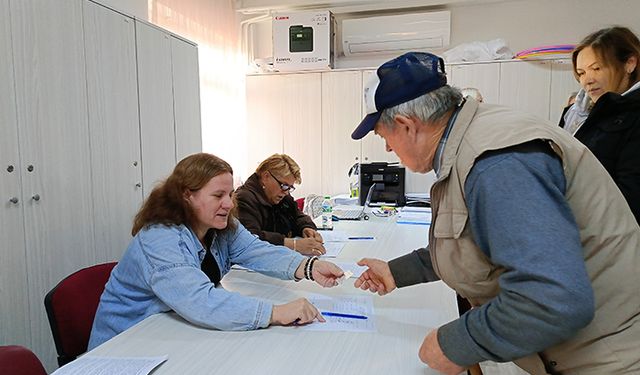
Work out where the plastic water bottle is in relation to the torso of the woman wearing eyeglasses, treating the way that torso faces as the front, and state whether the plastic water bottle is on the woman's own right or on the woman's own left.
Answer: on the woman's own left

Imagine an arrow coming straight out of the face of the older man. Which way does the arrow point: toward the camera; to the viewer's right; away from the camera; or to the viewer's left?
to the viewer's left

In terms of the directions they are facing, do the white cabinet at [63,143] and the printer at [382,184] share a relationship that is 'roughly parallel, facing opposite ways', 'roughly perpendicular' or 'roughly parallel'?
roughly perpendicular

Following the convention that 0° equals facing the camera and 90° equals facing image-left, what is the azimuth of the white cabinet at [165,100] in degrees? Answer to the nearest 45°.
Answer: approximately 315°

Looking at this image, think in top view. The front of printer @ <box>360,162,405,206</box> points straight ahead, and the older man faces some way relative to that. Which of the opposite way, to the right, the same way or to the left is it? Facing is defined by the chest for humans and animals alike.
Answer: to the right

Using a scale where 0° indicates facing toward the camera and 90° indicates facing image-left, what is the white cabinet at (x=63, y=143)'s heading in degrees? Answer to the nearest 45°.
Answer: approximately 315°

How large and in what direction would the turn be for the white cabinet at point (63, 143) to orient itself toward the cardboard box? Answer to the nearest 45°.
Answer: approximately 90° to its left

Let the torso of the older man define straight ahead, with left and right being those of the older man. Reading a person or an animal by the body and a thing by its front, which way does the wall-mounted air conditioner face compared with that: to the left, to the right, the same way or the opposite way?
to the left

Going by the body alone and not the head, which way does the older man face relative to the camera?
to the viewer's left
